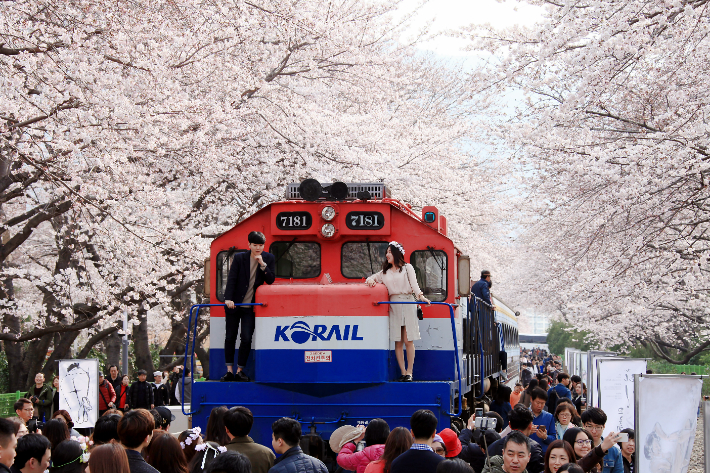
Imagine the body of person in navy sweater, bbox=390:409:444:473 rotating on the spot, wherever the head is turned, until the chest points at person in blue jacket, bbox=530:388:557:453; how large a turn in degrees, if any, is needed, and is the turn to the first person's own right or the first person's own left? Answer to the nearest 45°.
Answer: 0° — they already face them

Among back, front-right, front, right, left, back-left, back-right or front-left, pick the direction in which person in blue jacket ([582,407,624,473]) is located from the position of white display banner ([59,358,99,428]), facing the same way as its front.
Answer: front-left

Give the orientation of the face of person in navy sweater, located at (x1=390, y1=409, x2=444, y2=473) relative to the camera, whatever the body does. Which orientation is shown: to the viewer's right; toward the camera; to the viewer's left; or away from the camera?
away from the camera

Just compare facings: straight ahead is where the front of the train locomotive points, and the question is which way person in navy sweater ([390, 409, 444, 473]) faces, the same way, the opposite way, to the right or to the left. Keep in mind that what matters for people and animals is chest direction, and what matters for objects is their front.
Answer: the opposite way

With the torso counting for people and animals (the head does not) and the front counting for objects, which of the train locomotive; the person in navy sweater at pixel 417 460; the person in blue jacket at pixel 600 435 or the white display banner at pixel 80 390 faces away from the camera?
the person in navy sweater

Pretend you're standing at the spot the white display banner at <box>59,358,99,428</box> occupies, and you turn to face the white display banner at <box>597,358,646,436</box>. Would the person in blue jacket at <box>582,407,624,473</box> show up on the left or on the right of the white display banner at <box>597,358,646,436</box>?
right

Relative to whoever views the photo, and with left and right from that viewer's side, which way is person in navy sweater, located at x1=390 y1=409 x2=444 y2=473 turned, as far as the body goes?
facing away from the viewer

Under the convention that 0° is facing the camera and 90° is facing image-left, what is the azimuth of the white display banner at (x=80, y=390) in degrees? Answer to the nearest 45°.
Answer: approximately 0°
